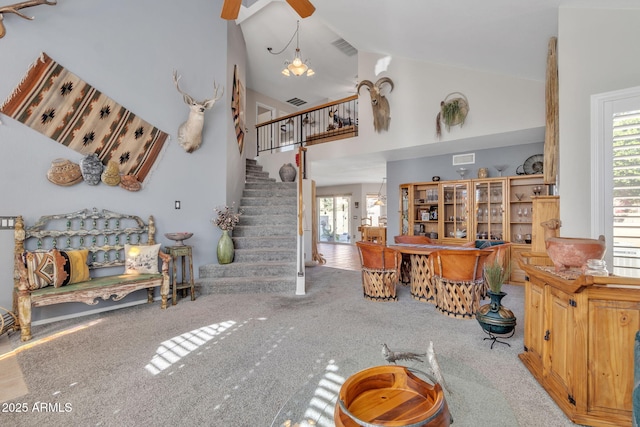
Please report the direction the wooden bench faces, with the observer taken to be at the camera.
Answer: facing the viewer and to the right of the viewer

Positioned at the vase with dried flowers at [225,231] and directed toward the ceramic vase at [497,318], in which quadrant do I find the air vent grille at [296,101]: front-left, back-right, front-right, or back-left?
back-left

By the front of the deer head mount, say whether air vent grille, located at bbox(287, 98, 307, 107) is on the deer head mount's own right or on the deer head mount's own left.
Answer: on the deer head mount's own left

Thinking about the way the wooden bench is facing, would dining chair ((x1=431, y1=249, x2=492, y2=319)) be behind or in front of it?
in front

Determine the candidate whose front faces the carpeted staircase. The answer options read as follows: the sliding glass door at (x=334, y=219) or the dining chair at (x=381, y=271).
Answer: the sliding glass door

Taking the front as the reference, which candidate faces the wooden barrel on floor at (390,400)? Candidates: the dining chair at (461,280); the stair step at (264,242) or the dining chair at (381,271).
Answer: the stair step

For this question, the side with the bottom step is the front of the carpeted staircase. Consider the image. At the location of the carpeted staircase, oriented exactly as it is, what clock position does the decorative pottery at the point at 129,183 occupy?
The decorative pottery is roughly at 2 o'clock from the carpeted staircase.

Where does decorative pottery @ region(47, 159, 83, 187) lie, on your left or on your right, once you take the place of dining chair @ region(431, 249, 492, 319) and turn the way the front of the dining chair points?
on your left

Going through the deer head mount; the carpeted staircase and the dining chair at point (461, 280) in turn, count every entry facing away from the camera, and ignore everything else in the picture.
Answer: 1

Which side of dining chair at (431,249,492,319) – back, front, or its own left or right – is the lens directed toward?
back

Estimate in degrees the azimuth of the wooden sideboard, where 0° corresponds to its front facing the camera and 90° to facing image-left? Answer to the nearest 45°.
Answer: approximately 45°
